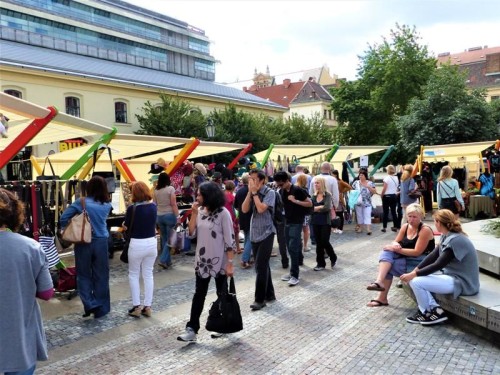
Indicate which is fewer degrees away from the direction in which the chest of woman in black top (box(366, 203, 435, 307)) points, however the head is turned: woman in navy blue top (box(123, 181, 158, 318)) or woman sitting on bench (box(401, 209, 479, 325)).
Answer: the woman in navy blue top

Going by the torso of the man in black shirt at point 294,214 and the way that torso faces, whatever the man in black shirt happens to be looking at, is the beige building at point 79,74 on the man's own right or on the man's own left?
on the man's own right

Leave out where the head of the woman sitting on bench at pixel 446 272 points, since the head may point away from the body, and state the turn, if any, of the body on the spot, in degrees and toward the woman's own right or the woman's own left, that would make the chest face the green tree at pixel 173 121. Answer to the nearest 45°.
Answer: approximately 45° to the woman's own right

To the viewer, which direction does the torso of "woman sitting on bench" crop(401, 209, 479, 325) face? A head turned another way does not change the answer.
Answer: to the viewer's left

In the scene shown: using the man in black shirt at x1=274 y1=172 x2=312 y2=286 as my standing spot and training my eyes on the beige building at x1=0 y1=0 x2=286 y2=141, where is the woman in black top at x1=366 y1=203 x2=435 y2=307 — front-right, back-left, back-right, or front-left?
back-right

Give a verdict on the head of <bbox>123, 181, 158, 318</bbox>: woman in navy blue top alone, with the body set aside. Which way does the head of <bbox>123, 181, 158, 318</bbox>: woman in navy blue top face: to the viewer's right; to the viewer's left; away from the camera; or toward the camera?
away from the camera

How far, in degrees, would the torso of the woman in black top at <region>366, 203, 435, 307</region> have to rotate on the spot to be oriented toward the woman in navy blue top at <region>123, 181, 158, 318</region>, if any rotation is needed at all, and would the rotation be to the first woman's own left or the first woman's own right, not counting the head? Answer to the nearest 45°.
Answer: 0° — they already face them

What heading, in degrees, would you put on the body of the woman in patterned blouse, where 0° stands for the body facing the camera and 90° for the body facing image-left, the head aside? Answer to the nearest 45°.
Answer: approximately 45°

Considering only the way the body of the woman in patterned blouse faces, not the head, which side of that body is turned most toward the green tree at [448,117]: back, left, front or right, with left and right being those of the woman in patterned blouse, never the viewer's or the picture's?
back

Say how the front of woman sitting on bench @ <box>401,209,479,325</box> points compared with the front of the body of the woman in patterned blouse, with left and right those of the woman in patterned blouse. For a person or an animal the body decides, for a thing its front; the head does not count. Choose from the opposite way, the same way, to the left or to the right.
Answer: to the right
